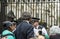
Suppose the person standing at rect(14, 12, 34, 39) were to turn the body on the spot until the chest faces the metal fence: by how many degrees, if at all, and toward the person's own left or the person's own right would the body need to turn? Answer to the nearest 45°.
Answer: approximately 45° to the person's own left

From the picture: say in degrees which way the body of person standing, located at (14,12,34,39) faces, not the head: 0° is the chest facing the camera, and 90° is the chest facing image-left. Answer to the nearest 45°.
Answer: approximately 225°

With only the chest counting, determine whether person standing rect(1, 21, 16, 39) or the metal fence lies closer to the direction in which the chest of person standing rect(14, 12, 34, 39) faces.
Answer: the metal fence
